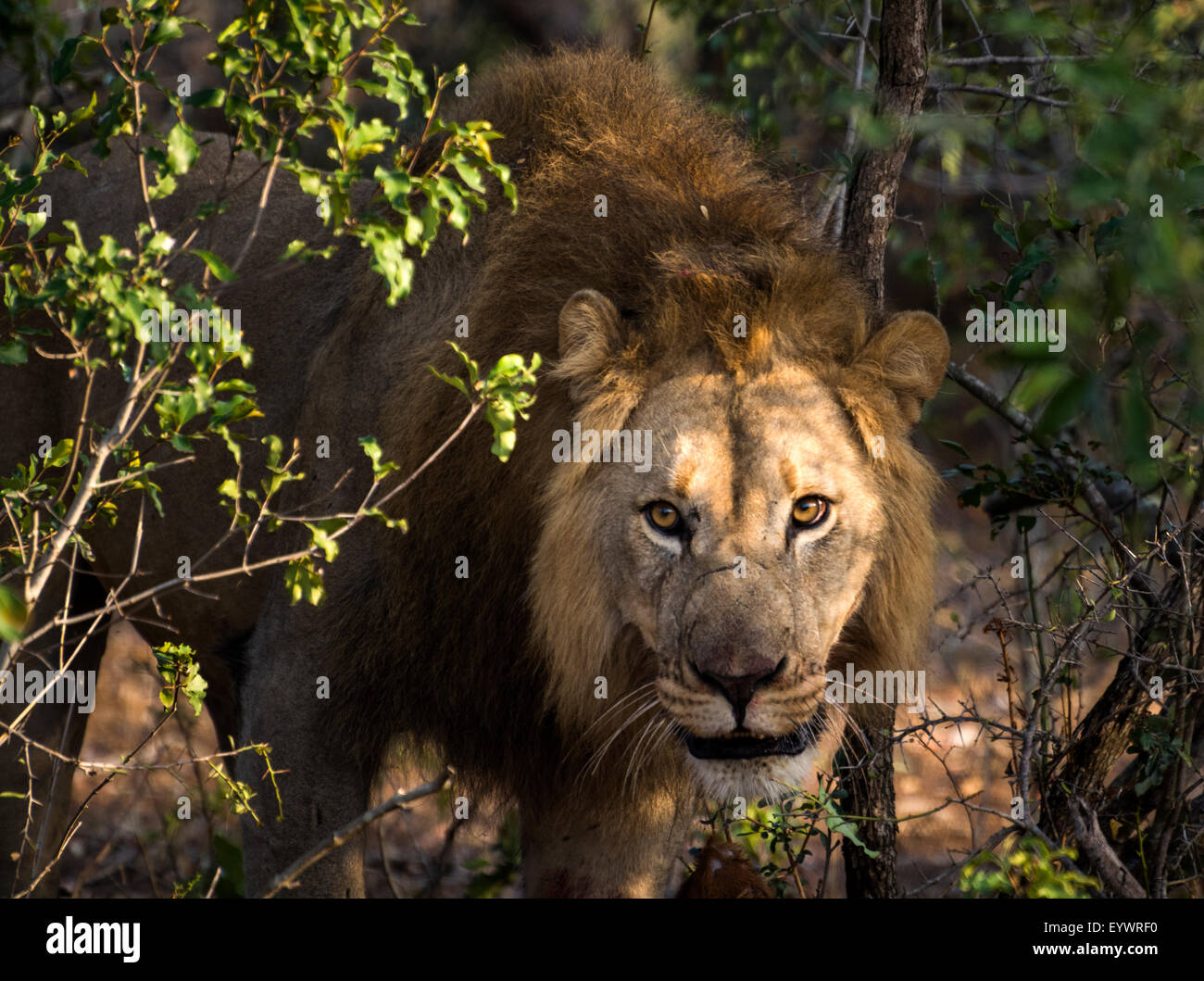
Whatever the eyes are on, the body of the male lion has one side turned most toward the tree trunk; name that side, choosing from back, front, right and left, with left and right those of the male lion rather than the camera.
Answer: left

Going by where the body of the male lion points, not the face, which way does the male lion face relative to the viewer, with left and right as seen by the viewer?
facing the viewer and to the right of the viewer
